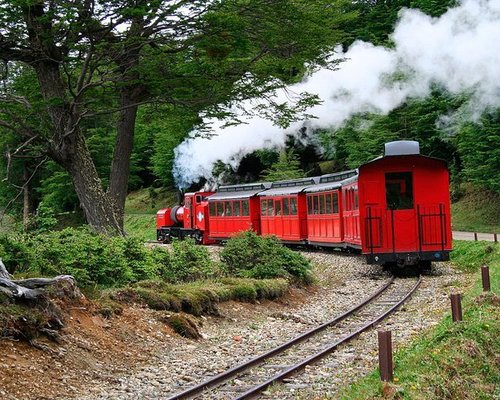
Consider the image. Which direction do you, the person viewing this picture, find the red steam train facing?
facing away from the viewer and to the left of the viewer

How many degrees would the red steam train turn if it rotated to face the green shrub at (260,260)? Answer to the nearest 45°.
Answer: approximately 90° to its left

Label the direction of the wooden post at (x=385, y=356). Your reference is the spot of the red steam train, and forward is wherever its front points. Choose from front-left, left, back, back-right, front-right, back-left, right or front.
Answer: back-left

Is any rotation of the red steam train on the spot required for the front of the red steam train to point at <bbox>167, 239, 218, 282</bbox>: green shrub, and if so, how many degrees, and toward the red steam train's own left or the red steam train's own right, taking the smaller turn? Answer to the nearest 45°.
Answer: approximately 90° to the red steam train's own left

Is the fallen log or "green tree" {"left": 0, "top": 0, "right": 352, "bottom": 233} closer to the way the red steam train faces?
the green tree

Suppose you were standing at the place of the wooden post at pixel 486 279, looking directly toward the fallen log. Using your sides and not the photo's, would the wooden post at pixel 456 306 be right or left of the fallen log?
left

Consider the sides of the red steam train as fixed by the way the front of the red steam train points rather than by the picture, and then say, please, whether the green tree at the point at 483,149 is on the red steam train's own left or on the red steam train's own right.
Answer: on the red steam train's own right

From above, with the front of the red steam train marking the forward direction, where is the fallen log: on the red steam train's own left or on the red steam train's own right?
on the red steam train's own left

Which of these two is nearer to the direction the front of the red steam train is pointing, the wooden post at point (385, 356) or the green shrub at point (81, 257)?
the green shrub

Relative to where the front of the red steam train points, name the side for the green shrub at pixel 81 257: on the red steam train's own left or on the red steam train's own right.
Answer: on the red steam train's own left
